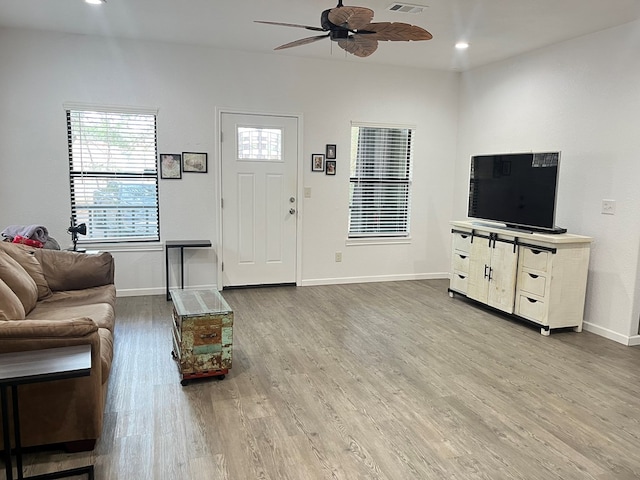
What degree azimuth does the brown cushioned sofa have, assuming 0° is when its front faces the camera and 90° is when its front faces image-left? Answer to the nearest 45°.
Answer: approximately 270°

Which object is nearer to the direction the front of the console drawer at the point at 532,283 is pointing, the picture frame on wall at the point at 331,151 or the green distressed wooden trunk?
the green distressed wooden trunk

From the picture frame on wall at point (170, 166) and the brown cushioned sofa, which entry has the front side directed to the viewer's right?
the brown cushioned sofa

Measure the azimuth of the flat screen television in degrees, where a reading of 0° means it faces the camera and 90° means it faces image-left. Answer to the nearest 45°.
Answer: approximately 45°

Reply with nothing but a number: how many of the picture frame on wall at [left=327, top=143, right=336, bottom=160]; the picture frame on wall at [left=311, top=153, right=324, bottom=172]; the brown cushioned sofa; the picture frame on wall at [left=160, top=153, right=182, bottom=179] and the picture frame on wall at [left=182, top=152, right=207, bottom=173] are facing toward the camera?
4

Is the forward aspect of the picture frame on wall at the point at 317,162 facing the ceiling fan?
yes

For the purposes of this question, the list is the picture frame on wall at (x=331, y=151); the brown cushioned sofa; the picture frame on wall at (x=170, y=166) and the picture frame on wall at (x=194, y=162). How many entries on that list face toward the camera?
3

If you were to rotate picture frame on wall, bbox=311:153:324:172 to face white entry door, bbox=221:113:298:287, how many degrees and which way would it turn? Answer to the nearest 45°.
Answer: approximately 90° to its right

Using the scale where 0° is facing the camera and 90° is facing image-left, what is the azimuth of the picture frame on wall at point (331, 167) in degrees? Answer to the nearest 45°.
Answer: approximately 0°

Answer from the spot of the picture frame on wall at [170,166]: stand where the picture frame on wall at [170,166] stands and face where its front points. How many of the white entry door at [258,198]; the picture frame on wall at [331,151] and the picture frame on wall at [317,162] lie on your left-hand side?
3

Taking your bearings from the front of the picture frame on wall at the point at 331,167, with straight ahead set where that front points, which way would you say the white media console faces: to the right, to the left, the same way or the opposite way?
to the right

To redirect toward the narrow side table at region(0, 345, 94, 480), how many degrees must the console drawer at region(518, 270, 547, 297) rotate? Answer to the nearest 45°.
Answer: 0° — it already faces it
